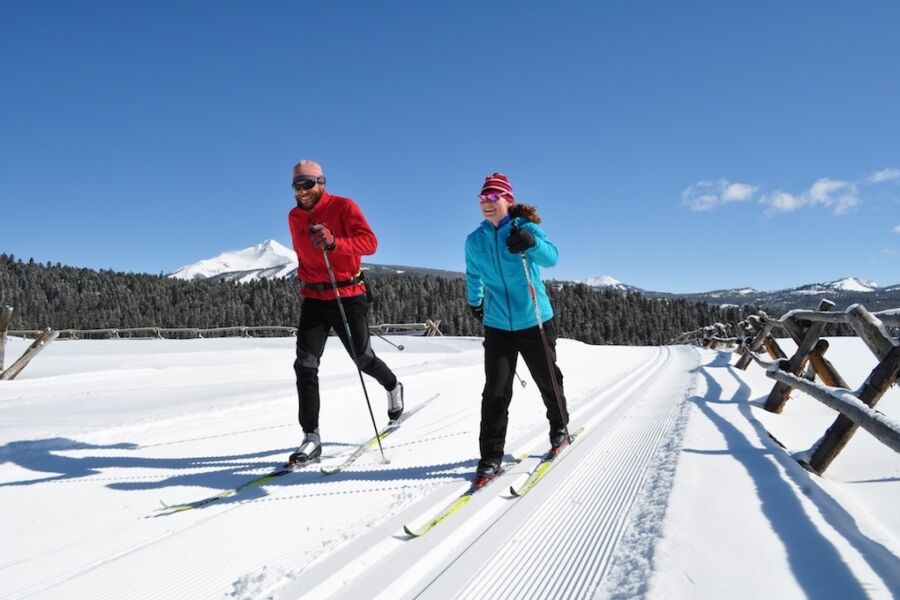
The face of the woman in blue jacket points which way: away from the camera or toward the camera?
toward the camera

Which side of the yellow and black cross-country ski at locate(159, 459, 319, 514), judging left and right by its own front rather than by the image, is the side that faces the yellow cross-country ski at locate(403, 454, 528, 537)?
left

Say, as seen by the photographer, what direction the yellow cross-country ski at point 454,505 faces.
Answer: facing the viewer and to the left of the viewer

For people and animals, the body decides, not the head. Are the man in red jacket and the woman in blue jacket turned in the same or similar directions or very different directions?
same or similar directions

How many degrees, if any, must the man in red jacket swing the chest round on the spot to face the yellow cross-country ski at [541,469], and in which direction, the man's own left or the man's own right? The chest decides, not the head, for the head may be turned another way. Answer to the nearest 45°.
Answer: approximately 90° to the man's own left

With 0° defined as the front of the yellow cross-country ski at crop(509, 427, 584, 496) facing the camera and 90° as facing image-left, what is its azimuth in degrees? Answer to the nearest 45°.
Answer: approximately 45°

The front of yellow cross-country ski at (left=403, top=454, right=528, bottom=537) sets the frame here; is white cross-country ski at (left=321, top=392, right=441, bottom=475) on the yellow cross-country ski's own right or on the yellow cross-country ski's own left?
on the yellow cross-country ski's own right

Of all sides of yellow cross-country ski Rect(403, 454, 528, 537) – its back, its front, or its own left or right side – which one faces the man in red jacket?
right

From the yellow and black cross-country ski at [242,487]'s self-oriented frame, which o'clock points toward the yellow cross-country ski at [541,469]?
the yellow cross-country ski at [541,469] is roughly at 8 o'clock from the yellow and black cross-country ski at [242,487].

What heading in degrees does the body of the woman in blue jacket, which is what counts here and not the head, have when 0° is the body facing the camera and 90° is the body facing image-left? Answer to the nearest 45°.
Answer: approximately 45°

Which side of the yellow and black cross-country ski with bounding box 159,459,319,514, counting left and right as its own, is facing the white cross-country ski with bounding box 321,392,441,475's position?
back

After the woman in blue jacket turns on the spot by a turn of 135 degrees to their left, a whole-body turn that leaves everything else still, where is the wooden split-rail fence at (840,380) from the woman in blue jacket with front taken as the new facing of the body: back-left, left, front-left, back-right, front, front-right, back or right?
front

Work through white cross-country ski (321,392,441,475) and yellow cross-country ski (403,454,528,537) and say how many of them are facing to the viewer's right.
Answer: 0

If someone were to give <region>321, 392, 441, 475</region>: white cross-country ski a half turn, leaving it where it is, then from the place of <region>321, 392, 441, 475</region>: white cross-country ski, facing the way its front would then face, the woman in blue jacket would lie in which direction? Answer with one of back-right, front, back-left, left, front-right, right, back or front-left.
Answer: right

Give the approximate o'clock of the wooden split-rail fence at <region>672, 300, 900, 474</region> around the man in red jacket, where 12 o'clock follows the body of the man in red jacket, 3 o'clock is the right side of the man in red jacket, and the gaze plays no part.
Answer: The wooden split-rail fence is roughly at 8 o'clock from the man in red jacket.

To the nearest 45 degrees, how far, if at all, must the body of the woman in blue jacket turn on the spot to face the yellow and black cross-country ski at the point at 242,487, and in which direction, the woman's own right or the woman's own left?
approximately 45° to the woman's own right
